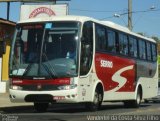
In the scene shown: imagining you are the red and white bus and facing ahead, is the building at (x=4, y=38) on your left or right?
on your right

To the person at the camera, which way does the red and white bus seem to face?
facing the viewer and to the left of the viewer
